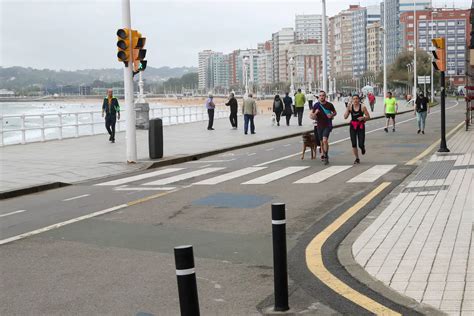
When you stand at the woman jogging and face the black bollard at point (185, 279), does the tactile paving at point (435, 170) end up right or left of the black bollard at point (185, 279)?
left

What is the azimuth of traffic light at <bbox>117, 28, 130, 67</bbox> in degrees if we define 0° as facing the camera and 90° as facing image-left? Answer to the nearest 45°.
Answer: approximately 45°

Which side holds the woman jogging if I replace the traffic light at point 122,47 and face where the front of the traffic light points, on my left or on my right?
on my left

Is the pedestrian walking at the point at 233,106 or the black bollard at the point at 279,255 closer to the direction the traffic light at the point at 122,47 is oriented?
the black bollard

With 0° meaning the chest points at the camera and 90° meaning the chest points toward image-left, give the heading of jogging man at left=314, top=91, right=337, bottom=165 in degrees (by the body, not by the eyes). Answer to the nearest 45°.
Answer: approximately 0°

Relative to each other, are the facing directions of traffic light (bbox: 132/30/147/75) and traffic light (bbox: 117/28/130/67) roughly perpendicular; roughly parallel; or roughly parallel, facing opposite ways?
roughly perpendicular

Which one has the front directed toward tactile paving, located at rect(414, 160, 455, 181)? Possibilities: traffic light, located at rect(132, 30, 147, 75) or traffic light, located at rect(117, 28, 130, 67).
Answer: traffic light, located at rect(132, 30, 147, 75)

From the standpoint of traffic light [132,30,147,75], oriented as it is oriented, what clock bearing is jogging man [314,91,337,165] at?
The jogging man is roughly at 11 o'clock from the traffic light.

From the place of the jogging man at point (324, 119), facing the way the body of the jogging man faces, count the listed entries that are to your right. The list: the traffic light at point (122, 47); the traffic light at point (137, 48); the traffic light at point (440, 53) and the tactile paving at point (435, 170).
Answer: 2
